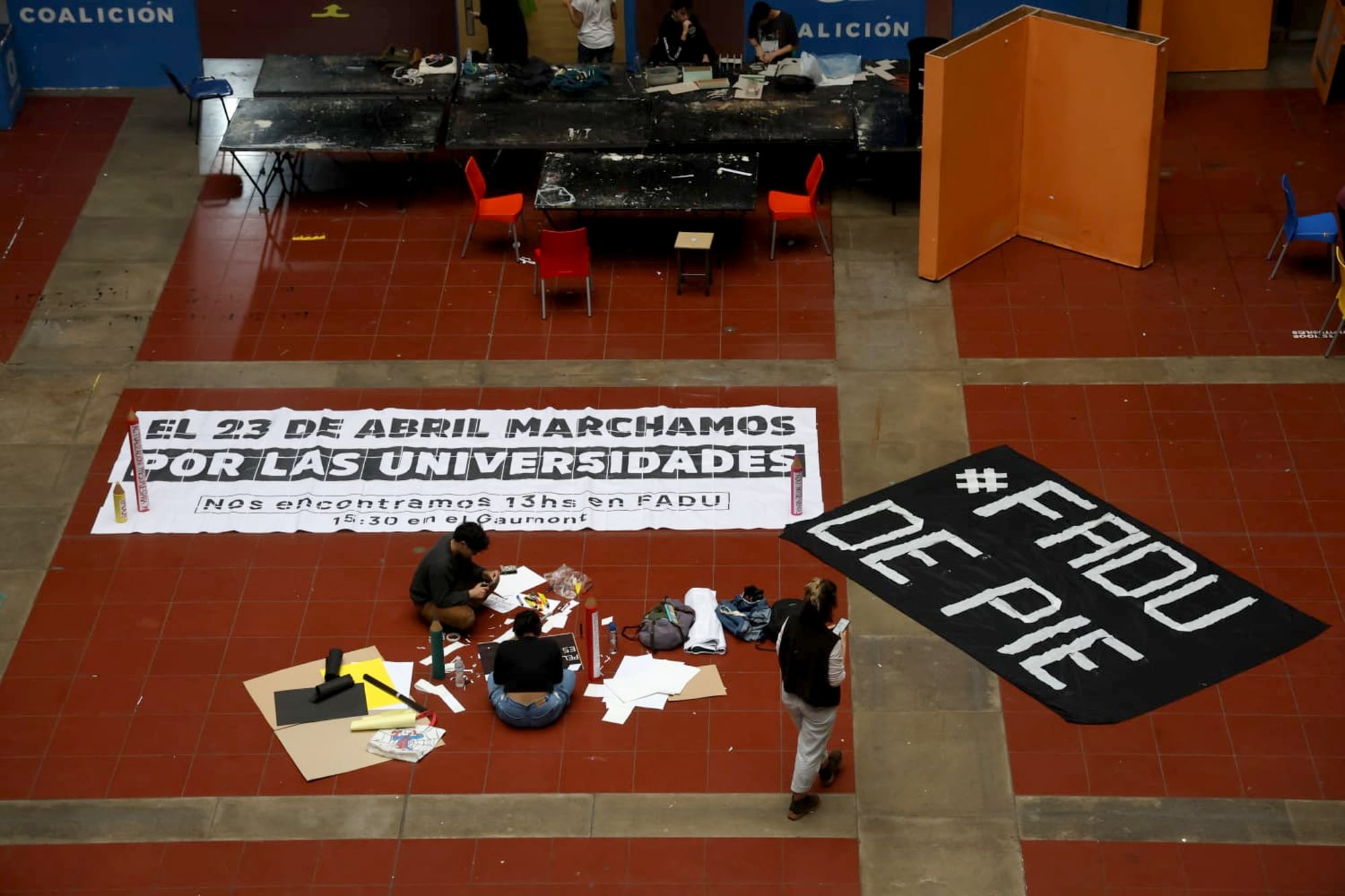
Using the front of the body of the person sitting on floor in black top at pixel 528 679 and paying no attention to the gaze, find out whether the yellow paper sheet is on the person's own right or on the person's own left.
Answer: on the person's own left

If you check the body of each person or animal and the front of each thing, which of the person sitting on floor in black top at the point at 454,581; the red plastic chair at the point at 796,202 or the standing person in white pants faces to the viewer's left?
the red plastic chair

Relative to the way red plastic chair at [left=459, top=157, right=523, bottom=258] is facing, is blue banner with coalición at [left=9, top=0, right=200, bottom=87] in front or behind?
behind

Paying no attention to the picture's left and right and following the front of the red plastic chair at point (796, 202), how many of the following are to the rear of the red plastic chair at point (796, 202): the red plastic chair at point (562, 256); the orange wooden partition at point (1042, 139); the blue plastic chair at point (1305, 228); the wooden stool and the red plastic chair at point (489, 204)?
2

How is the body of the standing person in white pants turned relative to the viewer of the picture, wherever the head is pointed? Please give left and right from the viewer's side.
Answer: facing away from the viewer and to the right of the viewer

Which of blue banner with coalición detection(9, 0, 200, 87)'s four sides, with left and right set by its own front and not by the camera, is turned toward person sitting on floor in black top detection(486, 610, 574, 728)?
front

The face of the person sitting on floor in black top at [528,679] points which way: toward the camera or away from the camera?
away from the camera

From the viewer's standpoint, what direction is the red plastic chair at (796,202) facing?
to the viewer's left
